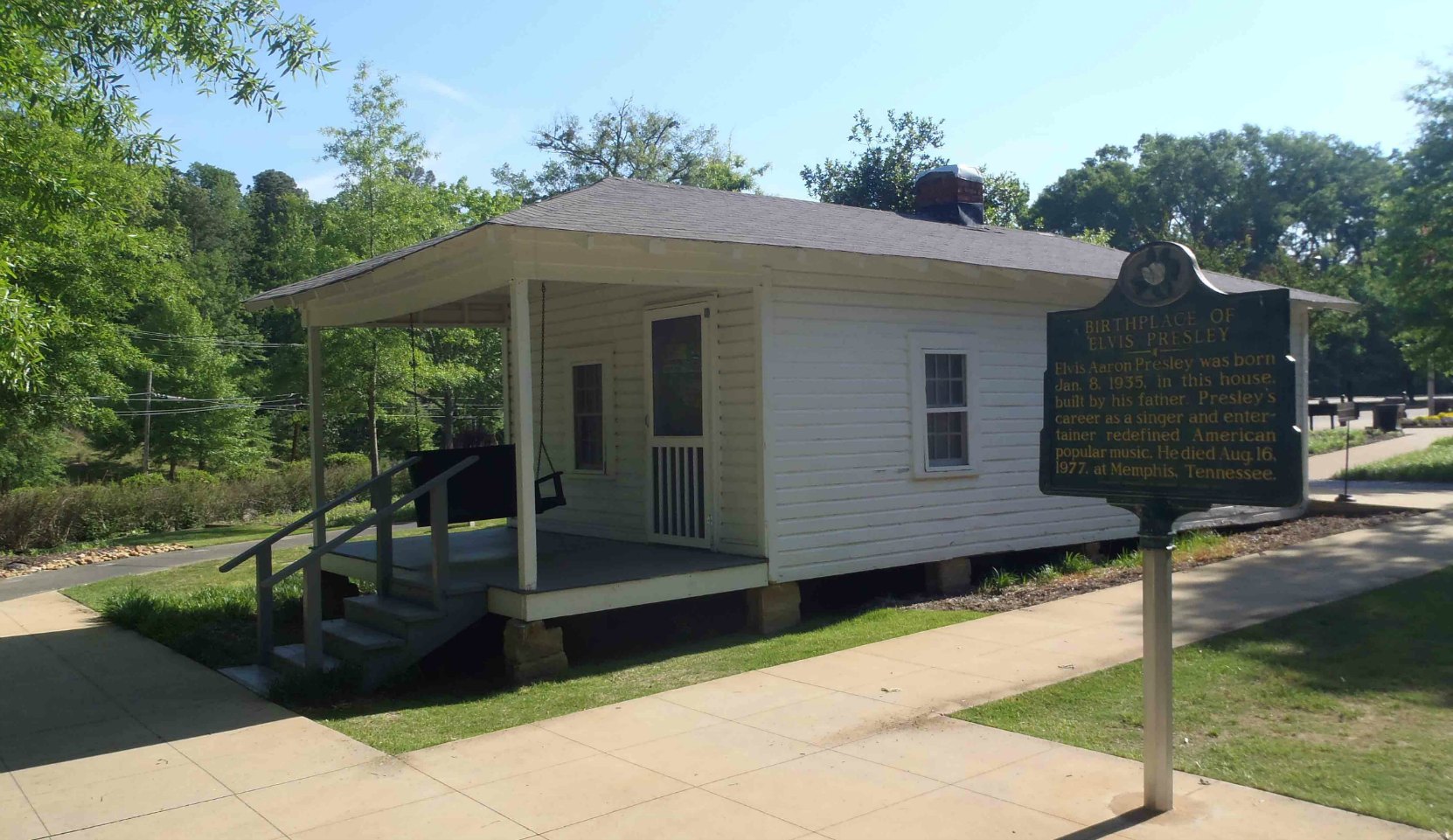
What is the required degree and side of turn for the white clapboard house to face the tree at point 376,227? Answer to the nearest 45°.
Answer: approximately 90° to its right

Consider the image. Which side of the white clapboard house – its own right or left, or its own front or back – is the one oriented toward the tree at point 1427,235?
back

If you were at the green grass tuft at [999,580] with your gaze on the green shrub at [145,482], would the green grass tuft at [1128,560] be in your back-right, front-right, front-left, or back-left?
back-right

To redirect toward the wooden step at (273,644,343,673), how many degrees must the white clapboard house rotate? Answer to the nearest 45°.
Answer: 0° — it already faces it

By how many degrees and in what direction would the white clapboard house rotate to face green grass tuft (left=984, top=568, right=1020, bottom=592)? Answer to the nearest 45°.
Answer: approximately 135° to its left

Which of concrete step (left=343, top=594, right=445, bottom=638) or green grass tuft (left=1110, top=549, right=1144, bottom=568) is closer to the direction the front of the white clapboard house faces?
the concrete step

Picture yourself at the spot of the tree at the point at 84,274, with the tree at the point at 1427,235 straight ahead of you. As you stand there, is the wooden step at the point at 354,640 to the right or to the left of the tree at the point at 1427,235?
right

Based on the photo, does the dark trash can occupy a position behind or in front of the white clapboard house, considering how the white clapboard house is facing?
behind

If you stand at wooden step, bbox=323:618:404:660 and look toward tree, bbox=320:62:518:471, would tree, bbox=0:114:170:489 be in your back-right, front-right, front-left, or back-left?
front-left

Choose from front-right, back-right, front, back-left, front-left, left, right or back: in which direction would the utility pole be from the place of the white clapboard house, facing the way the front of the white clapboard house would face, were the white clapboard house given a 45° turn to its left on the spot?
back-right

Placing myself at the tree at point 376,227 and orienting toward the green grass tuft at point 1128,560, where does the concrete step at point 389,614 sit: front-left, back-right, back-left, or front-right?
front-right

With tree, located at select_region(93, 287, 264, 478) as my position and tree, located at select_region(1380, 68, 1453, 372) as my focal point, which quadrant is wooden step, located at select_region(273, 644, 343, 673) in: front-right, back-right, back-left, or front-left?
front-right

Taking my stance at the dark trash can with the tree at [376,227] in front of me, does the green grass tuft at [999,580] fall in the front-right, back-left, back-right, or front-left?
front-left
